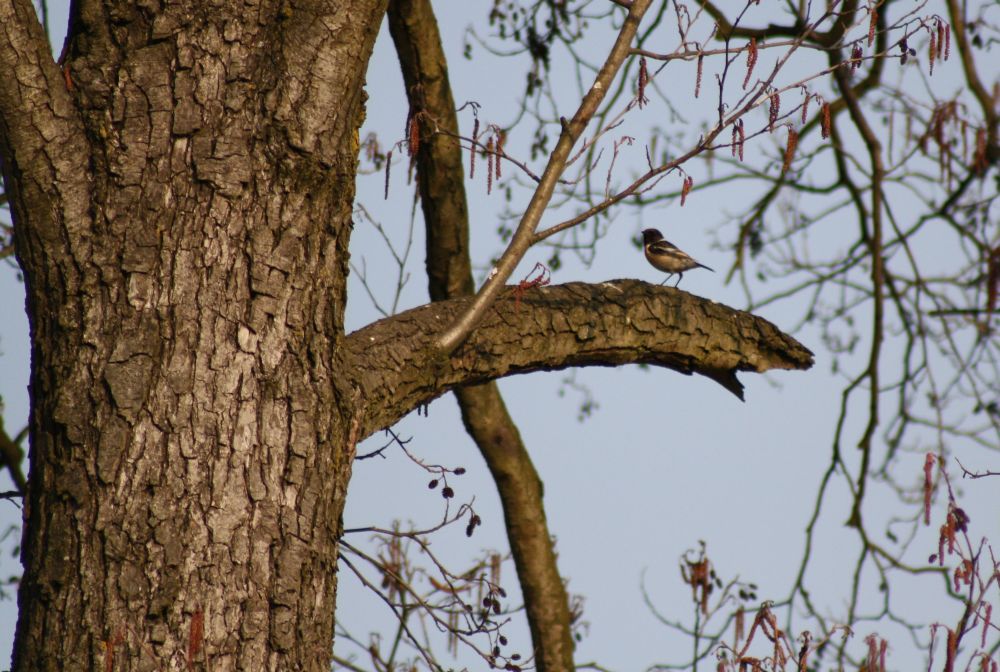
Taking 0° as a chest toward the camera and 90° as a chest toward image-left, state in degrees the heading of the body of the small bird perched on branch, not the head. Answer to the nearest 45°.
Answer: approximately 90°
